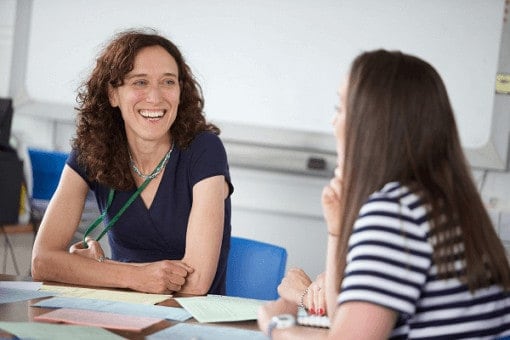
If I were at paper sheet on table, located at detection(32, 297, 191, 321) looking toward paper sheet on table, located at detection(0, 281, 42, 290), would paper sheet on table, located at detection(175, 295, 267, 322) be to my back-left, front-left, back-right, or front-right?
back-right

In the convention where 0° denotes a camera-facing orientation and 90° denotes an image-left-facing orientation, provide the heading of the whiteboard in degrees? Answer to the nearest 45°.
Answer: approximately 0°

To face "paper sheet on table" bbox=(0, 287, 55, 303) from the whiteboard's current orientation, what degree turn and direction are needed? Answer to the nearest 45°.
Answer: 0° — it already faces it

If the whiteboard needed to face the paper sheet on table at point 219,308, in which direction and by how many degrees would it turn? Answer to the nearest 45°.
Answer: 0° — it already faces it

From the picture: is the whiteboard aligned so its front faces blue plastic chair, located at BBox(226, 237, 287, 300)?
yes

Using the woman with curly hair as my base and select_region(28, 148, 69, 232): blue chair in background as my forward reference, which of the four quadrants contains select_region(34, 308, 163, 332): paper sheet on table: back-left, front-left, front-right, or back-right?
back-left

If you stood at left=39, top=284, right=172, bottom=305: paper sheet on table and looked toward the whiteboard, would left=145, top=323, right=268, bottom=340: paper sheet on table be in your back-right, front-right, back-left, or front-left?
back-right

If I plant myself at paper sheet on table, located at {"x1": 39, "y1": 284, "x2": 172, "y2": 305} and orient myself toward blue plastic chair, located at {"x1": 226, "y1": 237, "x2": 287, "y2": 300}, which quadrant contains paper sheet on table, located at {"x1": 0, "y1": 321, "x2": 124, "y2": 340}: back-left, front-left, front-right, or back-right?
back-right

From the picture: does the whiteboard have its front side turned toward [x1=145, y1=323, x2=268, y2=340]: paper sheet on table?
yes

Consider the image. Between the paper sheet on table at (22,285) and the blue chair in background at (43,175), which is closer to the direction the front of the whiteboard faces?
the paper sheet on table

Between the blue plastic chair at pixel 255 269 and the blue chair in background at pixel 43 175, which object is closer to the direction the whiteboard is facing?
the blue plastic chair

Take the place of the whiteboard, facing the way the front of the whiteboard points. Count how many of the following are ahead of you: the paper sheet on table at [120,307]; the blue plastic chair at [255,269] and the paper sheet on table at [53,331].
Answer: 3

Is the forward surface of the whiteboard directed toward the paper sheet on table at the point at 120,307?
yes
